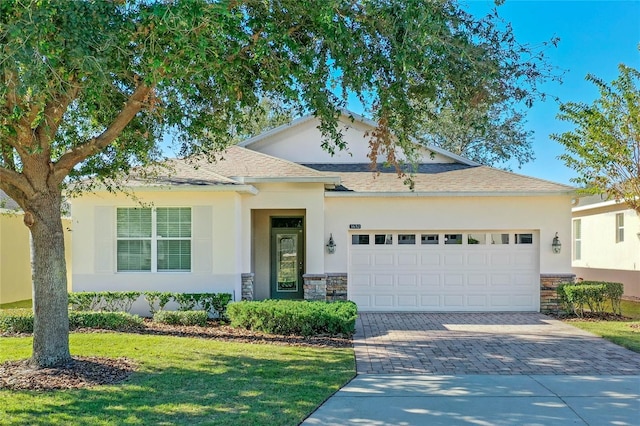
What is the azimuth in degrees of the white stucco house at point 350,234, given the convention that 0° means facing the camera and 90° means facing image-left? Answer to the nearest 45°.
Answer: approximately 0°

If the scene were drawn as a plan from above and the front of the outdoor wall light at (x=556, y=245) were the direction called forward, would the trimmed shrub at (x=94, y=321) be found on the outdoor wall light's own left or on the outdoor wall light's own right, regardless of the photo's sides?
on the outdoor wall light's own right

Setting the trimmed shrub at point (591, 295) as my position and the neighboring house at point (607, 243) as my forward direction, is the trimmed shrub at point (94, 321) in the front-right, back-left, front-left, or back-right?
back-left

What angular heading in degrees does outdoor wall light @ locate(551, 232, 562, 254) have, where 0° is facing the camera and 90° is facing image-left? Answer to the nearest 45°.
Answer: approximately 0°
